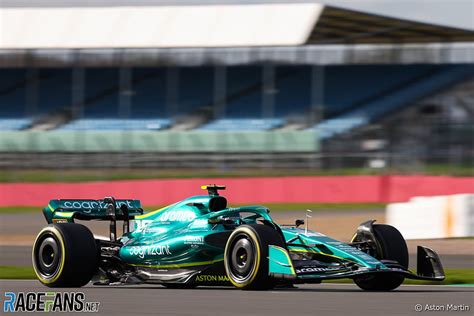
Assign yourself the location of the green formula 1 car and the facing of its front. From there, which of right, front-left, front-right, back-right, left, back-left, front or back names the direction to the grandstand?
back-left

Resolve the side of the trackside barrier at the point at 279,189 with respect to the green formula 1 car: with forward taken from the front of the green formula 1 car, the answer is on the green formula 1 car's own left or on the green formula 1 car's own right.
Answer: on the green formula 1 car's own left

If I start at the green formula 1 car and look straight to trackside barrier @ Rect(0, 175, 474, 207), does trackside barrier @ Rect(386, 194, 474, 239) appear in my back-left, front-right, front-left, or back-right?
front-right

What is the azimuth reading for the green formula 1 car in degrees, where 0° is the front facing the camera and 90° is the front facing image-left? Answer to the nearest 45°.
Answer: approximately 315°

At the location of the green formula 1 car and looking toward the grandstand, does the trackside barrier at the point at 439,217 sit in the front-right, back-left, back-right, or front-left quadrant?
front-right

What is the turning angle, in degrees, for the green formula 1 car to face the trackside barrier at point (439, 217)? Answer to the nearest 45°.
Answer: approximately 90° to its left
